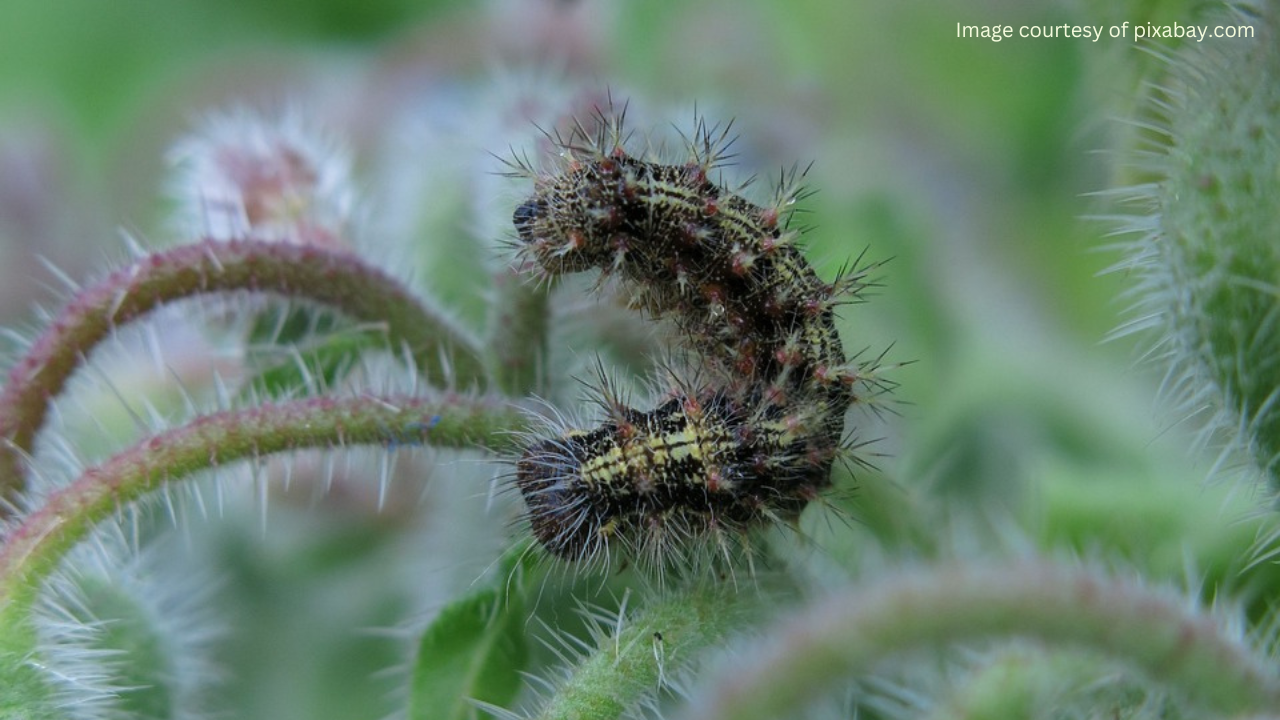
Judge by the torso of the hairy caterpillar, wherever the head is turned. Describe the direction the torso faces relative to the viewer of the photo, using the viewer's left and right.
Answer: facing to the left of the viewer
